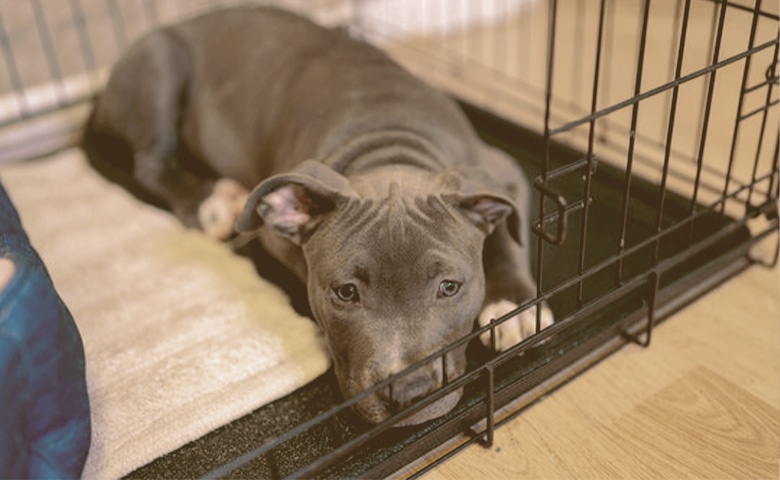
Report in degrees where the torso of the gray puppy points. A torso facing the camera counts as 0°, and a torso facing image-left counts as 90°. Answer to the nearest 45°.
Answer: approximately 315°
